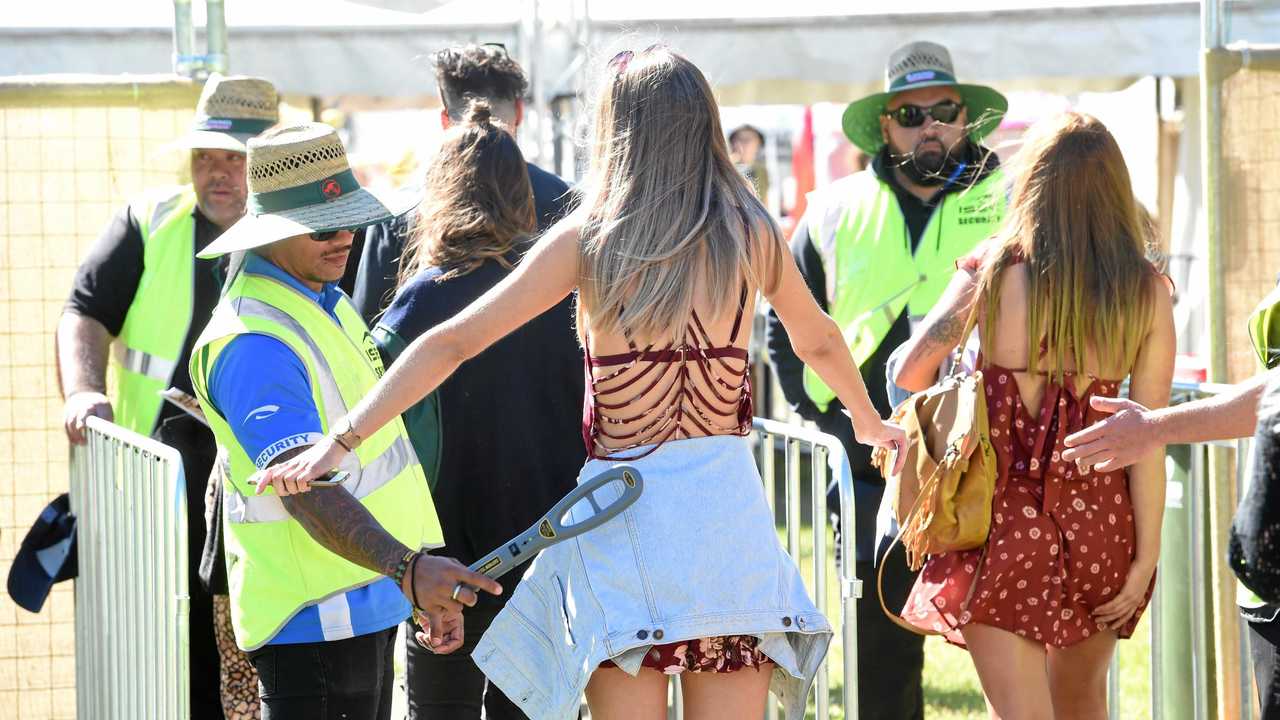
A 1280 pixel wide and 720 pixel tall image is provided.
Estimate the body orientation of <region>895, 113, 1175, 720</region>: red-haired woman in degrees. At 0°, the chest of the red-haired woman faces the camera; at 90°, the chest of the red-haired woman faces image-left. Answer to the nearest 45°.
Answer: approximately 180°

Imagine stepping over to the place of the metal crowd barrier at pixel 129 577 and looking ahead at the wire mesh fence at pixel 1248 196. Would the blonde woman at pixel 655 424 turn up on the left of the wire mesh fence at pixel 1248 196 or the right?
right

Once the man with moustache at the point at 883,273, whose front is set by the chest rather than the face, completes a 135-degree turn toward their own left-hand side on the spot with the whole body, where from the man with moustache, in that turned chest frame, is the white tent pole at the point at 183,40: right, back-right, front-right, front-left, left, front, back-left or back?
back-left

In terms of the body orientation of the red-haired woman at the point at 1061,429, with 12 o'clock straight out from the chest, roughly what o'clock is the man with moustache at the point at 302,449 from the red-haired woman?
The man with moustache is roughly at 8 o'clock from the red-haired woman.

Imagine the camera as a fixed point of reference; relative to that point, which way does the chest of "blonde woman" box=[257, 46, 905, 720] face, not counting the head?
away from the camera

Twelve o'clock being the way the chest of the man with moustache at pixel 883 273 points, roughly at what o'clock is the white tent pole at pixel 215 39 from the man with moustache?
The white tent pole is roughly at 3 o'clock from the man with moustache.

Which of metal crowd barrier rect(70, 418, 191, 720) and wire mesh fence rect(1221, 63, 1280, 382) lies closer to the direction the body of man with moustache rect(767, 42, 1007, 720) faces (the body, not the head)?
the metal crowd barrier

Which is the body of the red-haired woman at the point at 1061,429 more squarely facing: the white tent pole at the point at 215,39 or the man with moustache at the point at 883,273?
the man with moustache

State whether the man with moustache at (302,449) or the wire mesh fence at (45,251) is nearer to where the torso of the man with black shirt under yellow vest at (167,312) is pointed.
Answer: the man with moustache

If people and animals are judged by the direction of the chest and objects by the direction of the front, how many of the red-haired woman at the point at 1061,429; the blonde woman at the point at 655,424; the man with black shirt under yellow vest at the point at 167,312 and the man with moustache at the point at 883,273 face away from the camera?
2
